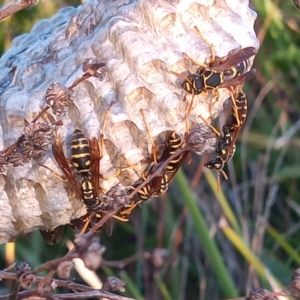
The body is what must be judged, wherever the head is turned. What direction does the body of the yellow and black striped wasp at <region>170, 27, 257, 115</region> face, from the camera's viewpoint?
to the viewer's left
